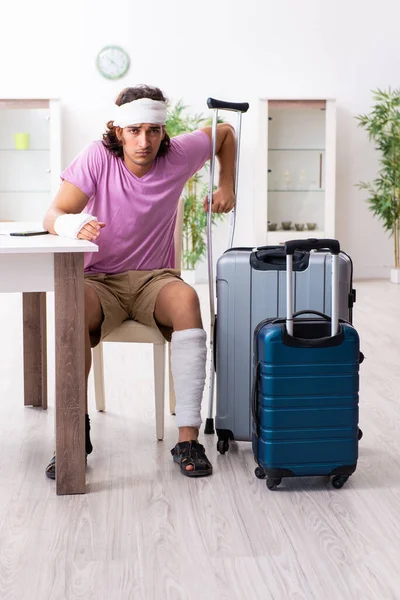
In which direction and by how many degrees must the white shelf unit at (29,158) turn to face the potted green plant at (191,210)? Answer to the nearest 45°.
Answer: approximately 90° to its left

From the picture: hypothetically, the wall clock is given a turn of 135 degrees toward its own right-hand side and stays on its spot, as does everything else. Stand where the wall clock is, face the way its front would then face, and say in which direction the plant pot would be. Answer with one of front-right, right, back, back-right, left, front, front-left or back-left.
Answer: back-right

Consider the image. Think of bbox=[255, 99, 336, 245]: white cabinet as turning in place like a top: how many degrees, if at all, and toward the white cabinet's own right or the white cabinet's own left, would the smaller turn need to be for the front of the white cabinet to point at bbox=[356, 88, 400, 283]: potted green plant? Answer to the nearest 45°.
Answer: approximately 90° to the white cabinet's own left

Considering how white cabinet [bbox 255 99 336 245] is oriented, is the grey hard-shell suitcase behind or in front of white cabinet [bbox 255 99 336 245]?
in front

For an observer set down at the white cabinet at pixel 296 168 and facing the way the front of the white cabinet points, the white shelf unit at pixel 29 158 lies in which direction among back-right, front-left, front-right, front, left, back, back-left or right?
right

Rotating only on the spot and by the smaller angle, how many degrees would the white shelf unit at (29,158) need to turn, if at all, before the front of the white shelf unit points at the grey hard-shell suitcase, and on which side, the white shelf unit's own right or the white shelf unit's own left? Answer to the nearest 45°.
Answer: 0° — it already faces it

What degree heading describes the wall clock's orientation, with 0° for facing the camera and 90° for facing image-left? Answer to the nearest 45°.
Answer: approximately 0°

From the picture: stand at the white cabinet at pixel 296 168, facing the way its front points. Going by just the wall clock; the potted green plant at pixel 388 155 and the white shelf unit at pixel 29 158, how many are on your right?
2
